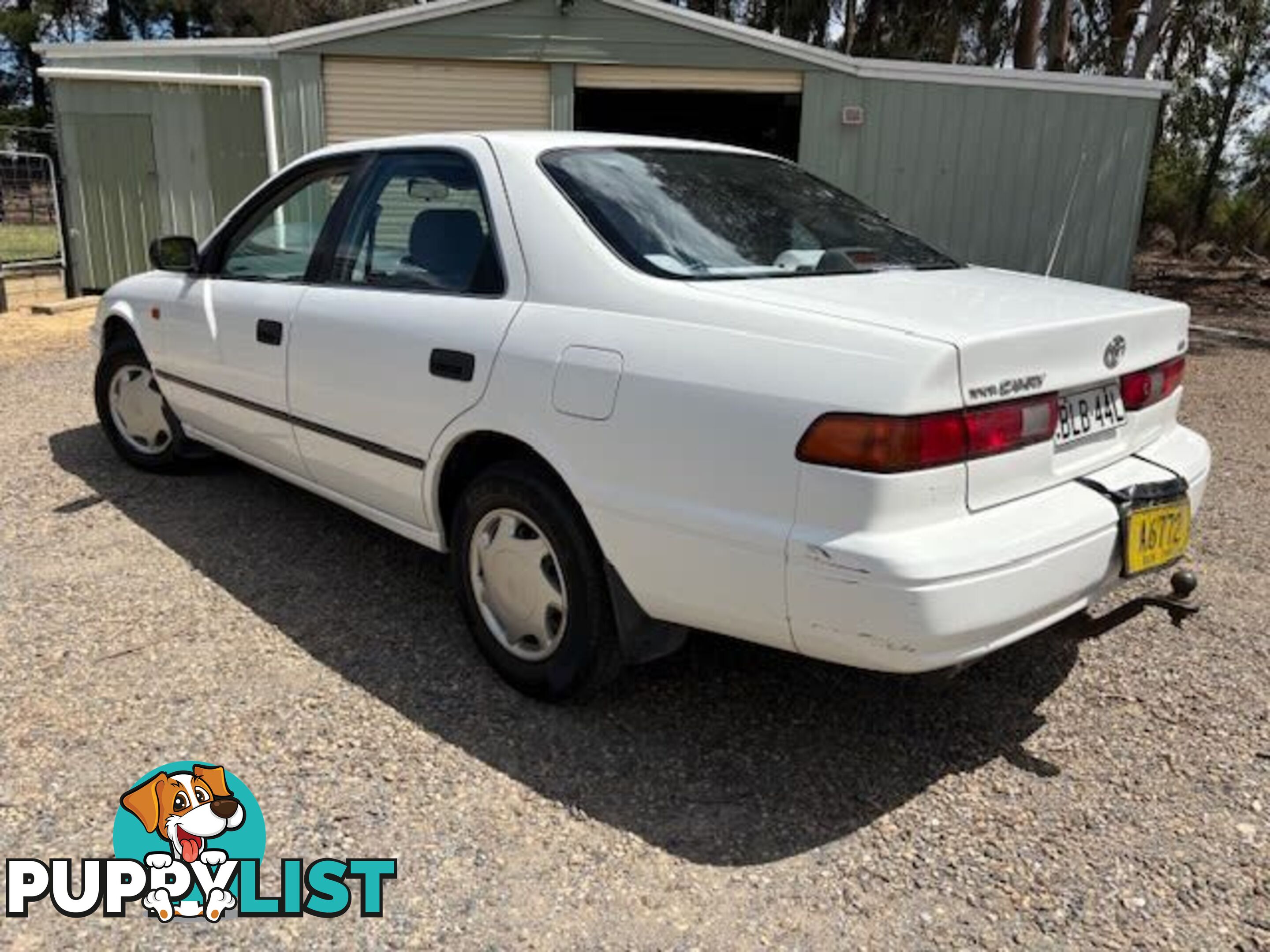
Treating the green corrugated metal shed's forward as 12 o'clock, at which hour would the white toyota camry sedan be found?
The white toyota camry sedan is roughly at 12 o'clock from the green corrugated metal shed.

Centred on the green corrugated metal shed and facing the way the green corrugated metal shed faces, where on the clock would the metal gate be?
The metal gate is roughly at 3 o'clock from the green corrugated metal shed.

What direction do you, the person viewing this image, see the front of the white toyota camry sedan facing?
facing away from the viewer and to the left of the viewer

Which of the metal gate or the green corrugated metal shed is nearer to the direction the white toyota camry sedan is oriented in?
the metal gate

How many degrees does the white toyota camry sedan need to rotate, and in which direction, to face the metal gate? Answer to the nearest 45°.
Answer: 0° — it already faces it

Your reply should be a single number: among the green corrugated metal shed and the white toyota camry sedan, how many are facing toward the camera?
1
